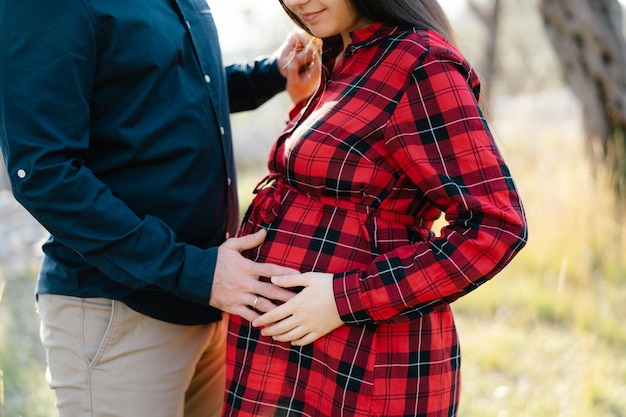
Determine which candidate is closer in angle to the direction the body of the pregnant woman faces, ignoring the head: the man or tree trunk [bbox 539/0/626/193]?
the man

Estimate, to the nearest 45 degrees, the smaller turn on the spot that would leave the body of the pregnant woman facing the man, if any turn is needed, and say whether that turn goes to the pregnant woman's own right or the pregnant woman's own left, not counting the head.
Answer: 0° — they already face them

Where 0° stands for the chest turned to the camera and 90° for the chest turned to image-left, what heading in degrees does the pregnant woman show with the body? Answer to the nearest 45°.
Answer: approximately 90°
